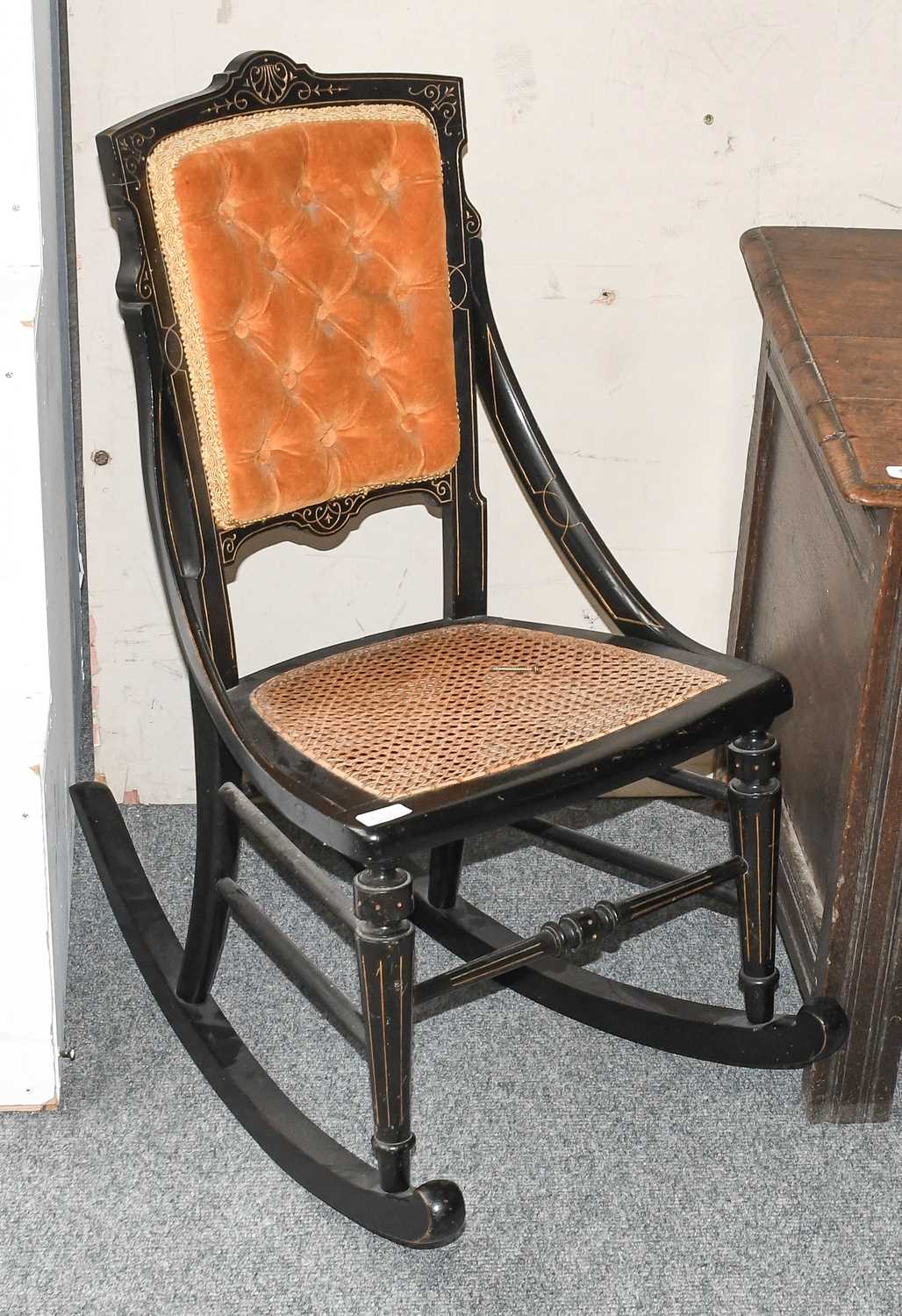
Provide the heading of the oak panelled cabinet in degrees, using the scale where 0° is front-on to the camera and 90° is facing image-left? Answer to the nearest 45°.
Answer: approximately 0°

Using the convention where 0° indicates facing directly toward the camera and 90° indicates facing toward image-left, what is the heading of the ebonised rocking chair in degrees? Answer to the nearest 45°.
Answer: approximately 315°
